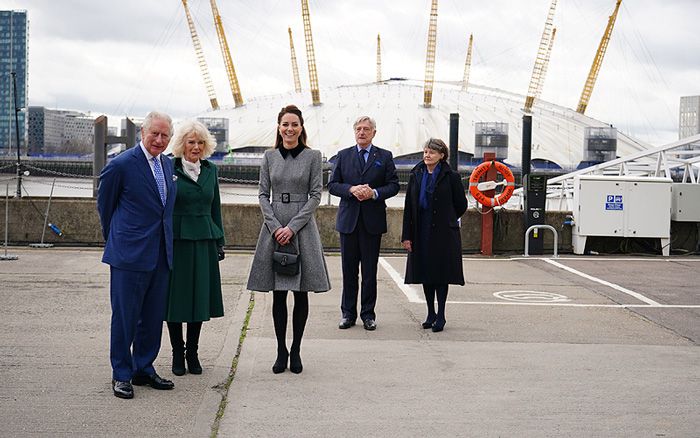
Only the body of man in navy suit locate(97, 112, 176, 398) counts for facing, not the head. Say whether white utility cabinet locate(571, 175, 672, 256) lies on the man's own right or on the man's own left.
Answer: on the man's own left

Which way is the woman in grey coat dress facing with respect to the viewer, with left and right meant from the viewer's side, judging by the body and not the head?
facing the viewer

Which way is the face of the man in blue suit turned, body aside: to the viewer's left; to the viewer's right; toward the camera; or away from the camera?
toward the camera

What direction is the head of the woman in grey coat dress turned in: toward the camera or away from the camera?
toward the camera

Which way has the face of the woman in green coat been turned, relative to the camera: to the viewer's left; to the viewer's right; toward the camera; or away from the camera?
toward the camera

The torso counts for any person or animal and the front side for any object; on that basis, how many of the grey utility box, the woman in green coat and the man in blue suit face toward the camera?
3

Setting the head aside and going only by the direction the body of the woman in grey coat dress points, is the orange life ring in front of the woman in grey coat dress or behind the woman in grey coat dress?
behind

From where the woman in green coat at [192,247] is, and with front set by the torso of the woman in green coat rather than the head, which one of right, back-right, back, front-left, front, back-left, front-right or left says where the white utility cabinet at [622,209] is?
back-left

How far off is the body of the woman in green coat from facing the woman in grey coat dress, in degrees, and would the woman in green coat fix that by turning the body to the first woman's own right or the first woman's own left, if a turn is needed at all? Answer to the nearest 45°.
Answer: approximately 90° to the first woman's own left

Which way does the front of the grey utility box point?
toward the camera
